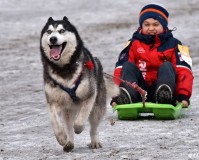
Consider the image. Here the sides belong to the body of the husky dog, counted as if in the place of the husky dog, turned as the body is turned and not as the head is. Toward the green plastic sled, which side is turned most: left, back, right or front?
back

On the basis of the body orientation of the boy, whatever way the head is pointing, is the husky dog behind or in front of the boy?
in front

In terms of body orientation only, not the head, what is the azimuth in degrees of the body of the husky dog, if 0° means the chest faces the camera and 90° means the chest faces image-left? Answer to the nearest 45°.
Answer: approximately 45°

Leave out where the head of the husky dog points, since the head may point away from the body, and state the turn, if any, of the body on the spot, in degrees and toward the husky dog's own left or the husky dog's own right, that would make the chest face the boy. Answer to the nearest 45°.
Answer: approximately 180°

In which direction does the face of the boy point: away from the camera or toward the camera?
toward the camera

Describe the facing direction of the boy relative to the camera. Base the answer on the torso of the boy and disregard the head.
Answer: toward the camera

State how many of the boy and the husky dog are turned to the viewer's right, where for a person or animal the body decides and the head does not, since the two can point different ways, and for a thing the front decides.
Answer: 0
